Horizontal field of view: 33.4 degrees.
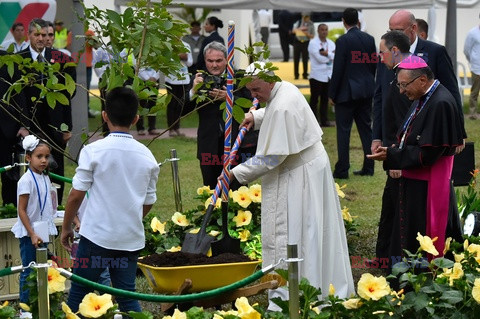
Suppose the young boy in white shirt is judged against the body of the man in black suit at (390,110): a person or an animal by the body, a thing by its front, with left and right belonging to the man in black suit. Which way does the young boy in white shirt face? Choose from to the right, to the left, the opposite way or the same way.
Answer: to the right

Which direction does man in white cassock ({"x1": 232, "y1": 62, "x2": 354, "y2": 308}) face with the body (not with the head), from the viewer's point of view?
to the viewer's left

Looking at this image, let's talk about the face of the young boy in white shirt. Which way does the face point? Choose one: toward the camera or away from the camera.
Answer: away from the camera

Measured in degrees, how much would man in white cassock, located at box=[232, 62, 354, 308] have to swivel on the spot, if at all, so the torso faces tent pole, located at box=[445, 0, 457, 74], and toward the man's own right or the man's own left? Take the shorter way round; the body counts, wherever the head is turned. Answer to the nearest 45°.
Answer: approximately 90° to the man's own right

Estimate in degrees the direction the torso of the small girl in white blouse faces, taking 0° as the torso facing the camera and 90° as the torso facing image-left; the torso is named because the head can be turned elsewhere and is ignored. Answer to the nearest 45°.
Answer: approximately 315°

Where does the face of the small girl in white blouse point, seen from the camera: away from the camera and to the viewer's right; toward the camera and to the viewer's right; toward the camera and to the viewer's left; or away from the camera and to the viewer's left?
toward the camera and to the viewer's right

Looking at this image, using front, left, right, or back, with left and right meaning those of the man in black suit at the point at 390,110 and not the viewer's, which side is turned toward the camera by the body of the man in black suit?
left

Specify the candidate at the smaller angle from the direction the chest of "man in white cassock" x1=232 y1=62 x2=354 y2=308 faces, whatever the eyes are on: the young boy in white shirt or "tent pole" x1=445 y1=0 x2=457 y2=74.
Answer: the young boy in white shirt

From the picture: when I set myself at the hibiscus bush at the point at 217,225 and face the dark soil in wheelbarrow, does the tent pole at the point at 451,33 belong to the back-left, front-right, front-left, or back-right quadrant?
back-left

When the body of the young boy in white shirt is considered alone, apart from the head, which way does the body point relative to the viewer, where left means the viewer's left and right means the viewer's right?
facing away from the viewer

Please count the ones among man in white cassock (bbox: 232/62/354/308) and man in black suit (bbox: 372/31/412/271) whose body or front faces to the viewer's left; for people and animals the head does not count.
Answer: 2

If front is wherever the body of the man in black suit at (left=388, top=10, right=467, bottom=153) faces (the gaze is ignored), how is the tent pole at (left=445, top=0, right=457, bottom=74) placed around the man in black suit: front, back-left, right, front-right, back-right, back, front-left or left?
back-right
